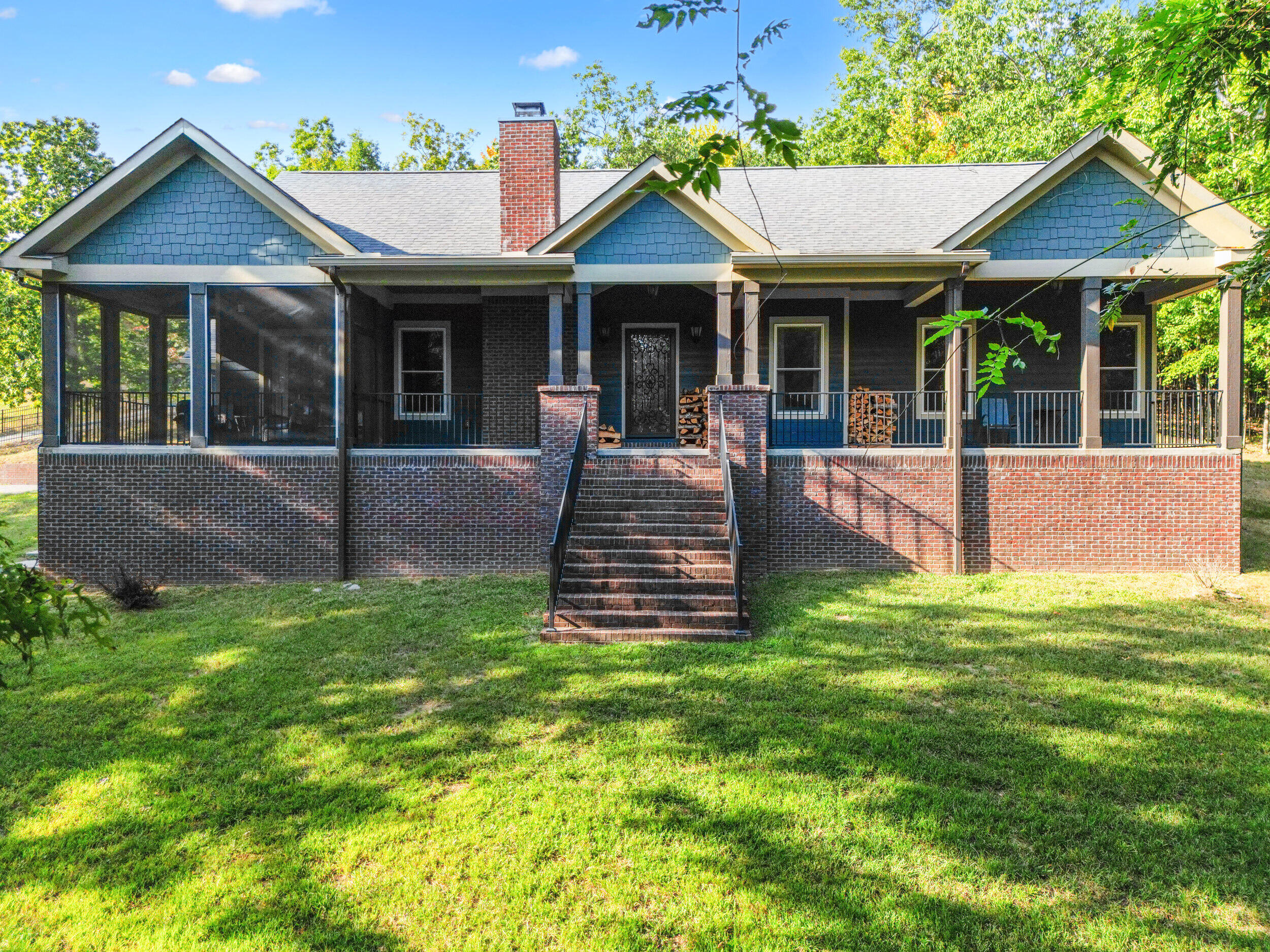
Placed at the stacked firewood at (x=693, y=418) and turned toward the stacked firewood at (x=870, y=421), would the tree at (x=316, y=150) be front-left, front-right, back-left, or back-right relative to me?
back-left

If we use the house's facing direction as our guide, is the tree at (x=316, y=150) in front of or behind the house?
behind

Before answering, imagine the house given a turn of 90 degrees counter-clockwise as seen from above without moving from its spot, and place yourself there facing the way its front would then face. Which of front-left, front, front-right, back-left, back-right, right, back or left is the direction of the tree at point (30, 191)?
back-left

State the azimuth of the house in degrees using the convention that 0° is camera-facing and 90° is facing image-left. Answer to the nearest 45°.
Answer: approximately 0°
